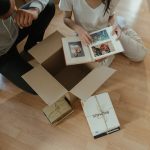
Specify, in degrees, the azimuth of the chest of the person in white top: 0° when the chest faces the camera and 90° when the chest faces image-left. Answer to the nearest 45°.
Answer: approximately 0°
